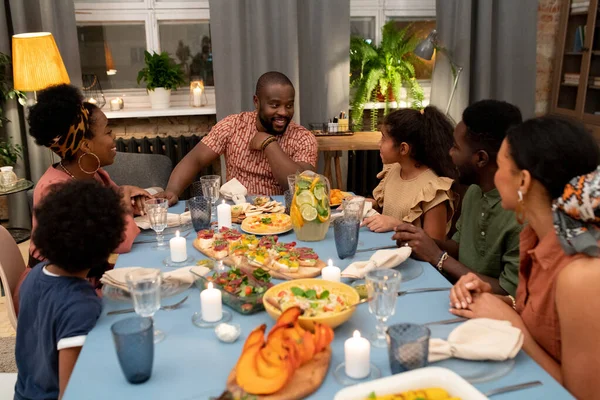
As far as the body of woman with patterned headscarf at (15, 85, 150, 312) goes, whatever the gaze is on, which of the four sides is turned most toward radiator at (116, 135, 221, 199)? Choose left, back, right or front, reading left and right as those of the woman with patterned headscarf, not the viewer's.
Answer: left

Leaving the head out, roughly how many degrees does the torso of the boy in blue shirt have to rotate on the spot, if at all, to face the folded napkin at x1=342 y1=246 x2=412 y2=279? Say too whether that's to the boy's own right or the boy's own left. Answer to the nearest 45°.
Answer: approximately 45° to the boy's own right

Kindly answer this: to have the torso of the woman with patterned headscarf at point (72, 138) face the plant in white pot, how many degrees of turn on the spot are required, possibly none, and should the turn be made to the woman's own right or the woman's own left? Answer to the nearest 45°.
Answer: approximately 90° to the woman's own left

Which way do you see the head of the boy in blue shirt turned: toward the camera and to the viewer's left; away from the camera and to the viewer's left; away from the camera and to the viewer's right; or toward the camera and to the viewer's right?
away from the camera and to the viewer's right

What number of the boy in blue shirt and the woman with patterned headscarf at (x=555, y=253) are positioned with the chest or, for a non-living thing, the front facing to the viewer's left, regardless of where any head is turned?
1

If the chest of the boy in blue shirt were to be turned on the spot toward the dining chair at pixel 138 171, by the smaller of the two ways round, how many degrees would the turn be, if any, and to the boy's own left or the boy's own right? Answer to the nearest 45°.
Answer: approximately 45° to the boy's own left

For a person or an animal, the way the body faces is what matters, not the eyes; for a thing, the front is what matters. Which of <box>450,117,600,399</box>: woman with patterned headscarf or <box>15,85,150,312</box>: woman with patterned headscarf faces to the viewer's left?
<box>450,117,600,399</box>: woman with patterned headscarf

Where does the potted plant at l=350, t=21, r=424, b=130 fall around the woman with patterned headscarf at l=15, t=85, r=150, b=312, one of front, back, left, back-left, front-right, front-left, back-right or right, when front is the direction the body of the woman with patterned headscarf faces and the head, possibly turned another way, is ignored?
front-left

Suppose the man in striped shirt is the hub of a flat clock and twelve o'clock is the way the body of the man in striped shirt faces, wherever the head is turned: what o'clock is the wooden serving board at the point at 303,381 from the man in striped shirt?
The wooden serving board is roughly at 12 o'clock from the man in striped shirt.

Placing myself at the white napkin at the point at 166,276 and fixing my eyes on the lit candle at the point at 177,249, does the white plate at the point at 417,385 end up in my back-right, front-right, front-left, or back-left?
back-right

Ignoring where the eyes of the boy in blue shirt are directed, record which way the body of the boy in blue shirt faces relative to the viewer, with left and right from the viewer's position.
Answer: facing away from the viewer and to the right of the viewer

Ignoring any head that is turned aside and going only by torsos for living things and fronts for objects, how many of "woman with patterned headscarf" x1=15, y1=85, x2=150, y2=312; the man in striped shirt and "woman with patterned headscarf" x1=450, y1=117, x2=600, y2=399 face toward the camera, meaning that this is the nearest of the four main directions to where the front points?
1

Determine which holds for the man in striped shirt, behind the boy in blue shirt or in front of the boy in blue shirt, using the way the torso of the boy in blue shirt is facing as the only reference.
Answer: in front

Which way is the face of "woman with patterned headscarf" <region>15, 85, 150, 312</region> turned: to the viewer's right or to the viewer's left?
to the viewer's right

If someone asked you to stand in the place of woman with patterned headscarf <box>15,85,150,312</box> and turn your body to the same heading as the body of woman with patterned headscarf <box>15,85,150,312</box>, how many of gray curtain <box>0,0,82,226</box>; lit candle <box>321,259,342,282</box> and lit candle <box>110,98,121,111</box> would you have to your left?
2

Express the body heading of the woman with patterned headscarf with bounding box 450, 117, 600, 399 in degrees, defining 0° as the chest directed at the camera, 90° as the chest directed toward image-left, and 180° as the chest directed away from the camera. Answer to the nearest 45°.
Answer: approximately 90°

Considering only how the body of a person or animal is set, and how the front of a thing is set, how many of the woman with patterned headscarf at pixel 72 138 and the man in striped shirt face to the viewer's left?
0
